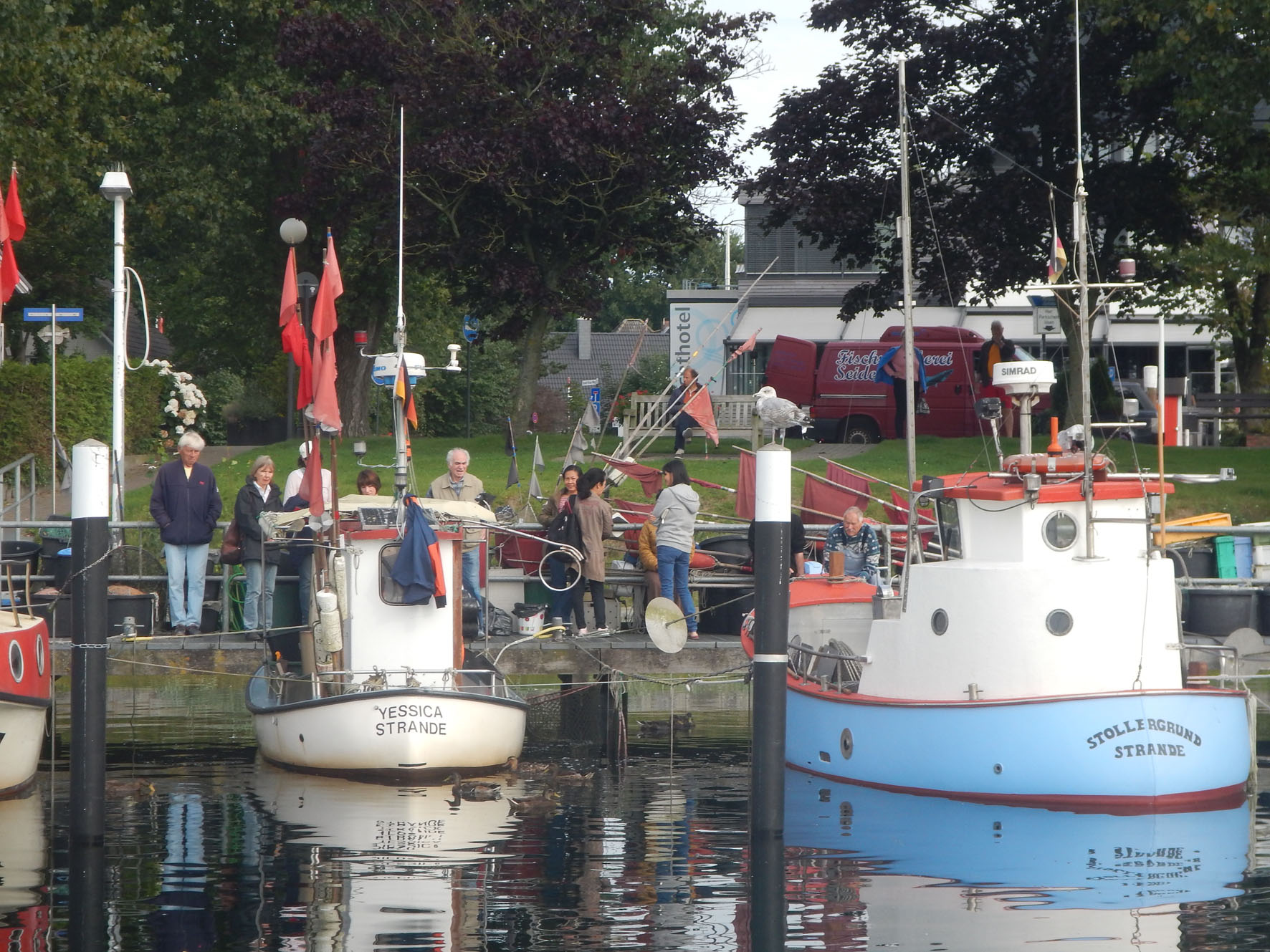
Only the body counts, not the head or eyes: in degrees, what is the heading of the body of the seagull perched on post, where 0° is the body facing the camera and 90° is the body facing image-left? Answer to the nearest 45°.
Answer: approximately 90°

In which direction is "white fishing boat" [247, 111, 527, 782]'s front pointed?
away from the camera

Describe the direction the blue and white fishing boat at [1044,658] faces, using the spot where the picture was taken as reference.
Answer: facing away from the viewer and to the left of the viewer

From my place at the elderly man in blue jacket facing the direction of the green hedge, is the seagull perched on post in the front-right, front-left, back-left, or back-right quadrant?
back-right

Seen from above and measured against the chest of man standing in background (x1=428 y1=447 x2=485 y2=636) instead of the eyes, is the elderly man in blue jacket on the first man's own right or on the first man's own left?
on the first man's own right

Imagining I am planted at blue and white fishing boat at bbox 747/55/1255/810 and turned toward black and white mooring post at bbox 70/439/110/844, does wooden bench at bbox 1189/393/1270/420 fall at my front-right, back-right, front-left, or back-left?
back-right
